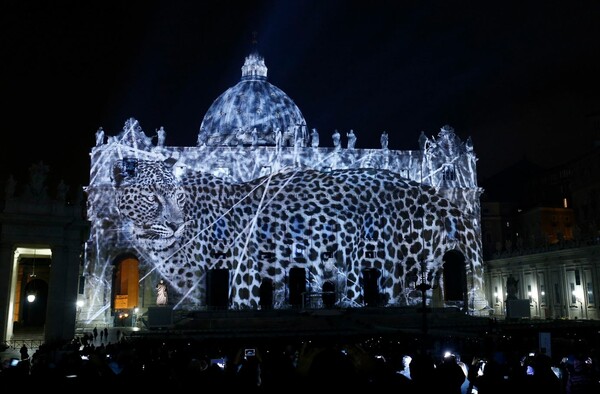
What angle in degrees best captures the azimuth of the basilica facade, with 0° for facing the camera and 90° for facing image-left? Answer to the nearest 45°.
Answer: approximately 0°

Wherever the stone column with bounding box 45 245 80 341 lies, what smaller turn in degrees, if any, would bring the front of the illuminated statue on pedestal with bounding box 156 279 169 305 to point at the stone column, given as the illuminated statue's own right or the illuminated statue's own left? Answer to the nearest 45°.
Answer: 0° — it already faces it
